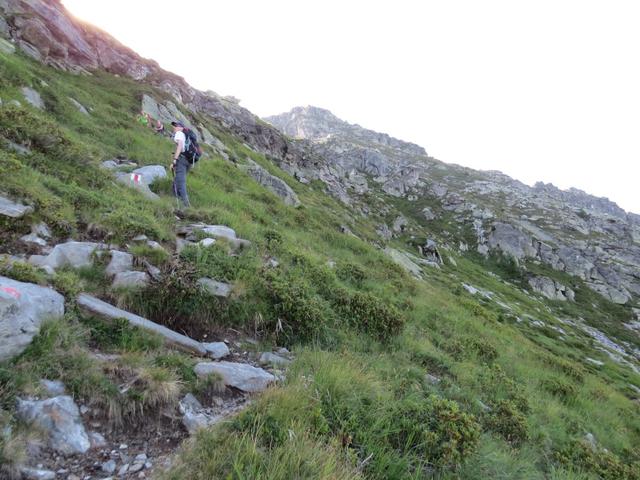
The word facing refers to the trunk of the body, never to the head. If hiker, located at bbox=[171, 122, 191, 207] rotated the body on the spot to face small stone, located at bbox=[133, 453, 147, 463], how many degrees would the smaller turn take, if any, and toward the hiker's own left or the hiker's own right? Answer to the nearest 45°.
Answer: approximately 90° to the hiker's own left

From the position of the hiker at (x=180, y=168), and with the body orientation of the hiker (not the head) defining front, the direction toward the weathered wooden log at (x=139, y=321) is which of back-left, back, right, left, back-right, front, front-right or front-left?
left

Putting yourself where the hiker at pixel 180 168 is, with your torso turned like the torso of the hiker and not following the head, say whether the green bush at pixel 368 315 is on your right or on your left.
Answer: on your left

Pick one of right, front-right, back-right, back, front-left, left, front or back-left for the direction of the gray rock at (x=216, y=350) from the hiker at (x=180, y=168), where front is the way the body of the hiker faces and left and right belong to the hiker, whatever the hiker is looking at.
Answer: left

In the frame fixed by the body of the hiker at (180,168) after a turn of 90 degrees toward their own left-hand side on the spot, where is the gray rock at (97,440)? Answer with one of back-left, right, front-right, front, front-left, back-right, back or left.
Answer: front

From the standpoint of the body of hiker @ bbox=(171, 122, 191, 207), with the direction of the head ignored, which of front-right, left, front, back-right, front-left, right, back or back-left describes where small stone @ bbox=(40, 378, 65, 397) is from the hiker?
left

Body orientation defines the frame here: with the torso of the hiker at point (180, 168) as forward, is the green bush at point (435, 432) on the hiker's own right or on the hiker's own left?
on the hiker's own left

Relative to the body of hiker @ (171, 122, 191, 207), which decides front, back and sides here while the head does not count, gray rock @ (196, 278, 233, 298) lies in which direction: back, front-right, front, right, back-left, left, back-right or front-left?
left

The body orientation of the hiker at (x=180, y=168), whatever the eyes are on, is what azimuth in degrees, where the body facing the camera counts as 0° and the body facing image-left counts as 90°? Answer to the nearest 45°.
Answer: approximately 90°

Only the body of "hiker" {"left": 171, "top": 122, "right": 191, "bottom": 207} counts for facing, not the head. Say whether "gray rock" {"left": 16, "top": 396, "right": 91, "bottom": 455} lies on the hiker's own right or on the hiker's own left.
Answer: on the hiker's own left

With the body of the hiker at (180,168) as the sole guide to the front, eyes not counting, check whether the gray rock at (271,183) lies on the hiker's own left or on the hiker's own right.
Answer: on the hiker's own right

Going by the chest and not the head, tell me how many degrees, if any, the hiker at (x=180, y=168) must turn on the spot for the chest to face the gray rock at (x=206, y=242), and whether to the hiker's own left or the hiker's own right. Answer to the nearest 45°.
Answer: approximately 90° to the hiker's own left

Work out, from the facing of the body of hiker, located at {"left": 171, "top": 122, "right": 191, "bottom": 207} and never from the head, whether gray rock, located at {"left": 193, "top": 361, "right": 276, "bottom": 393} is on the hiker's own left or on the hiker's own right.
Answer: on the hiker's own left
